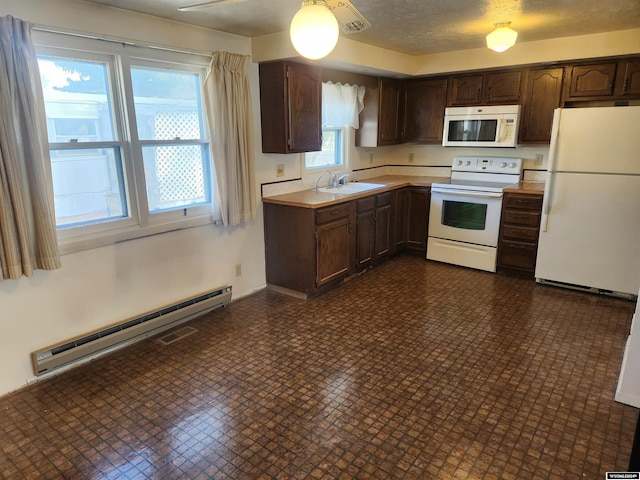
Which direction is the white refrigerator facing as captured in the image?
toward the camera

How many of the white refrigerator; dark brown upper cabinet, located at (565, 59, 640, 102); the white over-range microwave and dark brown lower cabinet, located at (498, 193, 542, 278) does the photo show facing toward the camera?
4

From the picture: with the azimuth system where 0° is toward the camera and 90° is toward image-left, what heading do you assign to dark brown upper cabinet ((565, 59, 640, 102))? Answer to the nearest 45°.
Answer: approximately 0°

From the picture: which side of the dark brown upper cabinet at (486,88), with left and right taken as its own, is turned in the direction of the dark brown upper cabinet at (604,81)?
left

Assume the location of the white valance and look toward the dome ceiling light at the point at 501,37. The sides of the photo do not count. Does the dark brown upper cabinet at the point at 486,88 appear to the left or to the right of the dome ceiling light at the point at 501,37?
left

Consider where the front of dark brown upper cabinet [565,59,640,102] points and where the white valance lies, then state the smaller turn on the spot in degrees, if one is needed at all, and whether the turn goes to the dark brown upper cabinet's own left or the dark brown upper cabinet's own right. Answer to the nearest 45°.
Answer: approximately 90° to the dark brown upper cabinet's own right

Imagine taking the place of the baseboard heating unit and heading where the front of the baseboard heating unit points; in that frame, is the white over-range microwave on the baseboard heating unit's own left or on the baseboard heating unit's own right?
on the baseboard heating unit's own left

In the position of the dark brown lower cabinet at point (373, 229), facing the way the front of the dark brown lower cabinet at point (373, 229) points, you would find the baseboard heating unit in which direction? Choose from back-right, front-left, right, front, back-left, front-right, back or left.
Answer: right

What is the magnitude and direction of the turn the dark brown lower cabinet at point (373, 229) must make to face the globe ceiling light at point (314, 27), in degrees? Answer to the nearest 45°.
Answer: approximately 45° to its right

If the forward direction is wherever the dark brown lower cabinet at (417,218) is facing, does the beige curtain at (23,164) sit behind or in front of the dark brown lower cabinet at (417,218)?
in front

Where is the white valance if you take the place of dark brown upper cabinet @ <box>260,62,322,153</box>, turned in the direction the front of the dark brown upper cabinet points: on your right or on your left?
on your left

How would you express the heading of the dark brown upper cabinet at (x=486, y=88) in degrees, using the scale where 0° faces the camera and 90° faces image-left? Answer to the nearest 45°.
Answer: approximately 0°
